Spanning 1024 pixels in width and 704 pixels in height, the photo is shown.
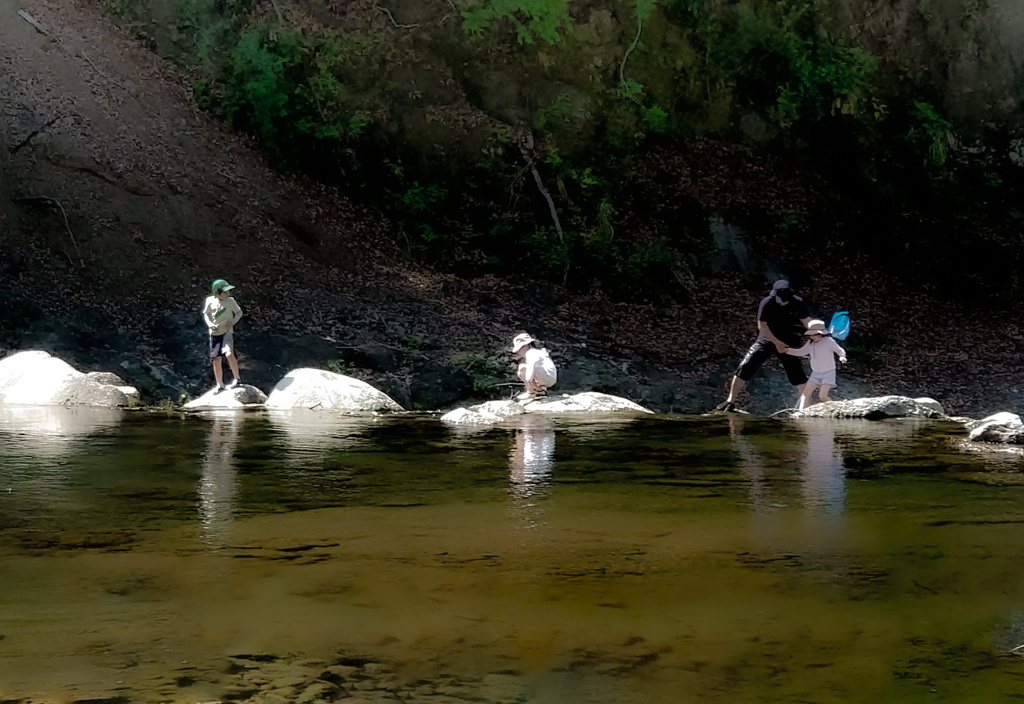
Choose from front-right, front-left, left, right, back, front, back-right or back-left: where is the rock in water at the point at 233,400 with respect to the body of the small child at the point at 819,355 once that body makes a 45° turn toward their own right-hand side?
front

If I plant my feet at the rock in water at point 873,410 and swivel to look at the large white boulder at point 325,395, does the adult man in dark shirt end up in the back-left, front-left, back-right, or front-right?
front-right

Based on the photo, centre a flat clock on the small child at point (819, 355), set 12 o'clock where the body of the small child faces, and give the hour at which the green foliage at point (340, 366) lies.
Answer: The green foliage is roughly at 2 o'clock from the small child.

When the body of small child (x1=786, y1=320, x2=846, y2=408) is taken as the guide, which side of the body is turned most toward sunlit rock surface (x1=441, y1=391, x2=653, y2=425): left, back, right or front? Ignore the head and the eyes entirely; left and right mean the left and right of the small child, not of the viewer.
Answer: front

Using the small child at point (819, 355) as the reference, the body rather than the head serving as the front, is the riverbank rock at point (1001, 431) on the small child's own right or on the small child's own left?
on the small child's own left

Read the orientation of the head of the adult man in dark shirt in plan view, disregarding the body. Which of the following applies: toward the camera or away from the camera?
toward the camera

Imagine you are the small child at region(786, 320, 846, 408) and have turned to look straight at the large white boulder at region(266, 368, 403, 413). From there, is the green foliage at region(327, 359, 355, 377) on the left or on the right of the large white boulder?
right

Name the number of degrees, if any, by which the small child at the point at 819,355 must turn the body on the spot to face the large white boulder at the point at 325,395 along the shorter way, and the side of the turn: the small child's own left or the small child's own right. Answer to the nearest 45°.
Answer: approximately 45° to the small child's own right

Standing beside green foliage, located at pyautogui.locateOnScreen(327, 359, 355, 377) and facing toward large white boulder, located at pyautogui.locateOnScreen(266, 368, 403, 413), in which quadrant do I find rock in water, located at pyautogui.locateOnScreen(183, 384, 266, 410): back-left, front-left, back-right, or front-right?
front-right

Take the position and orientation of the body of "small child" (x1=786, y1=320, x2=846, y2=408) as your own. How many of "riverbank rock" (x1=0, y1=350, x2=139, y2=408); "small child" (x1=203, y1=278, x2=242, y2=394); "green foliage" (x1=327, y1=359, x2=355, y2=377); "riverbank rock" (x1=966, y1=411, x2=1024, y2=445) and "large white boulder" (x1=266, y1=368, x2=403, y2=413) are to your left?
1

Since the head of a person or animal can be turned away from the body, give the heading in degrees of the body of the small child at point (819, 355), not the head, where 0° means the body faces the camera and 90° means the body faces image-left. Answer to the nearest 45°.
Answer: approximately 45°

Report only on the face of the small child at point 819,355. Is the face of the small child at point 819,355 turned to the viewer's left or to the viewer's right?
to the viewer's left
